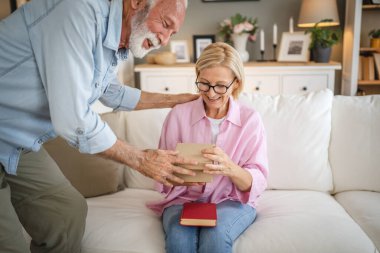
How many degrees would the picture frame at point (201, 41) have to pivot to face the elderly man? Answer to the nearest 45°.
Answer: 0° — it already faces them

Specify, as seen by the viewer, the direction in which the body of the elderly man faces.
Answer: to the viewer's right

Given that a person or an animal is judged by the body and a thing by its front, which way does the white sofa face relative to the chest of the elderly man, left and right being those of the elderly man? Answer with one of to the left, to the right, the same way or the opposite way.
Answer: to the right

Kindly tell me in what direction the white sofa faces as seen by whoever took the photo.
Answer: facing the viewer

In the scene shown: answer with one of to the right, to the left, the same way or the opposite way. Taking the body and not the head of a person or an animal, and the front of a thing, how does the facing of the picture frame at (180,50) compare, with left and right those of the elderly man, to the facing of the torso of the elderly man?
to the right

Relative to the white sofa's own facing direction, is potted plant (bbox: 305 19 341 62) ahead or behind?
behind

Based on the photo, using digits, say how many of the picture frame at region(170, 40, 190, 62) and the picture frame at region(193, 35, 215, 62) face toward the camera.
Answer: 2

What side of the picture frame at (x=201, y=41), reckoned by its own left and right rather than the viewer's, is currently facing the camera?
front

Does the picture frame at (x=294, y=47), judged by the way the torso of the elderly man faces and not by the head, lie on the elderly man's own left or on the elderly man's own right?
on the elderly man's own left

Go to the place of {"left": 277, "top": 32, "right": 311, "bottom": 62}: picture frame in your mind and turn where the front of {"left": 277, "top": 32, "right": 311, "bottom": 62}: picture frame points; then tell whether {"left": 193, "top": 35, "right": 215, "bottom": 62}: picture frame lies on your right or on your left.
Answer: on your right
